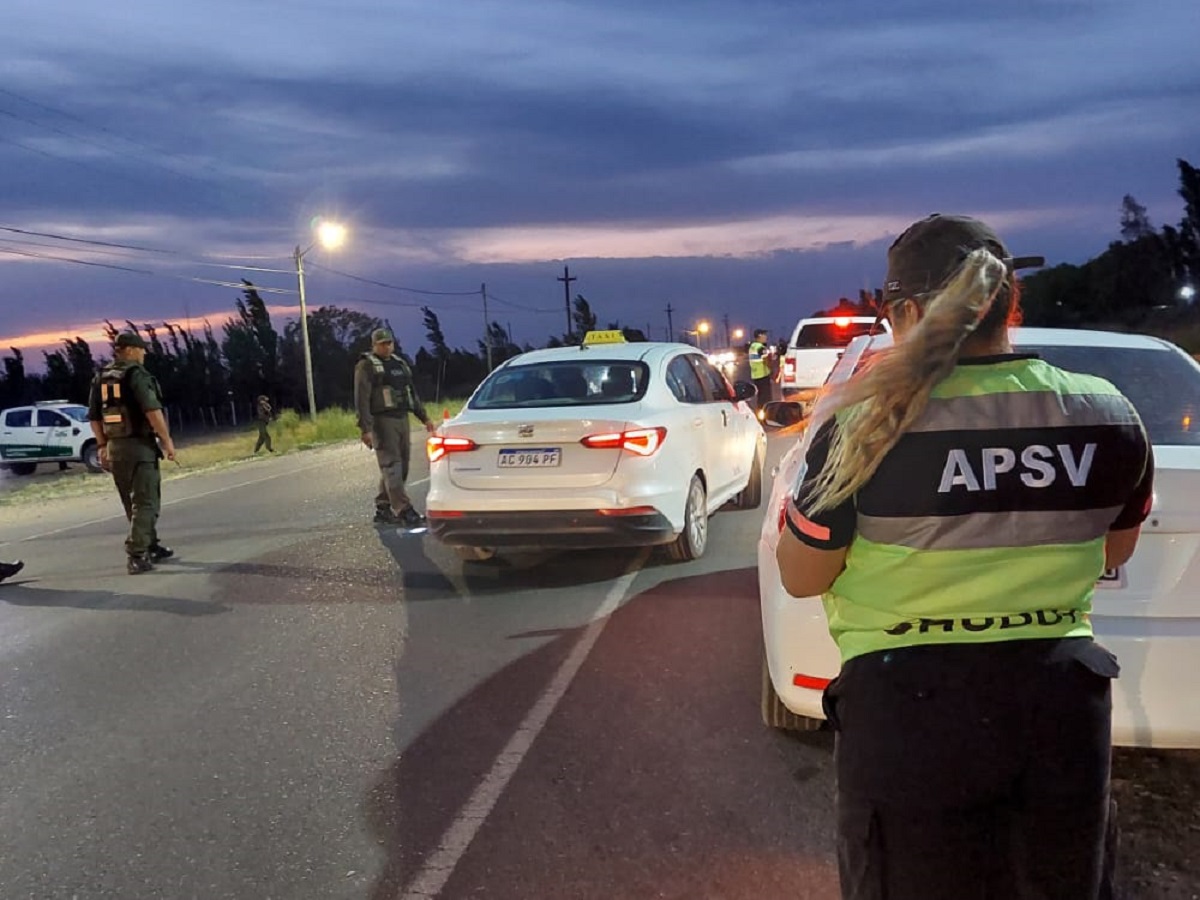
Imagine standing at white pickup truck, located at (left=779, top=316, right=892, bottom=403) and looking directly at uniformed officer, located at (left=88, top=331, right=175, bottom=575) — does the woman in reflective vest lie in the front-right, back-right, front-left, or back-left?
front-left

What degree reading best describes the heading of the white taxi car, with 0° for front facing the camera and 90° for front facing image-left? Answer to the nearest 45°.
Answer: approximately 225°

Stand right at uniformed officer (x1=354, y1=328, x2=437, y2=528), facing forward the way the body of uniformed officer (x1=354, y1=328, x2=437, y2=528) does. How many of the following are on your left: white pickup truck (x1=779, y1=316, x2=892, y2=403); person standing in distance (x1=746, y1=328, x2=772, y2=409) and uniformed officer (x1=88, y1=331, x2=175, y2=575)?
2

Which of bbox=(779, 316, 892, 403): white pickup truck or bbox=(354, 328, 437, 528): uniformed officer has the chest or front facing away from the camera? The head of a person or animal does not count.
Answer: the white pickup truck

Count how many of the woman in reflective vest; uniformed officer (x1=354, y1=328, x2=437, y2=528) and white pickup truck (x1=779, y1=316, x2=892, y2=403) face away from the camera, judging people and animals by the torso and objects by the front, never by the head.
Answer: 2

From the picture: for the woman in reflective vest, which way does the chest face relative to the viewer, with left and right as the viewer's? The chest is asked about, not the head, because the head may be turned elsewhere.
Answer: facing away from the viewer

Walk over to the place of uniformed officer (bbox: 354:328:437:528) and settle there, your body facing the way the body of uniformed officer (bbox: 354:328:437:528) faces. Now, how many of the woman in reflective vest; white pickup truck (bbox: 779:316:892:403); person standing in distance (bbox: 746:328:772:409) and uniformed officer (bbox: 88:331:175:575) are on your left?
2

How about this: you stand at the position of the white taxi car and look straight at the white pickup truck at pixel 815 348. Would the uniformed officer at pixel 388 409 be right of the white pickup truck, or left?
left

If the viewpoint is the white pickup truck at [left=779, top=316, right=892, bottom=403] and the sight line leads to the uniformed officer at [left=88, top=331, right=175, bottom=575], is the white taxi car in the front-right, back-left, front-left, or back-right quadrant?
front-left

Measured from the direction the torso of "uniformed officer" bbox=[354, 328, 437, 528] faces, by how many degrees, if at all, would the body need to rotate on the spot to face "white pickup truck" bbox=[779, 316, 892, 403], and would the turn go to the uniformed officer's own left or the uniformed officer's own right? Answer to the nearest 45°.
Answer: approximately 90° to the uniformed officer's own left

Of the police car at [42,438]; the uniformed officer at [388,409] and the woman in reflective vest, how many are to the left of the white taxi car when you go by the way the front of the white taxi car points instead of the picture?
2

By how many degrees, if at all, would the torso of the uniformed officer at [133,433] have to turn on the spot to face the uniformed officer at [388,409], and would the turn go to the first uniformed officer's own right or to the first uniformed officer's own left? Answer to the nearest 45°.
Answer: approximately 45° to the first uniformed officer's own right

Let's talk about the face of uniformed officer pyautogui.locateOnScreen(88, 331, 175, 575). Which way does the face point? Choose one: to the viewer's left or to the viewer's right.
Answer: to the viewer's right

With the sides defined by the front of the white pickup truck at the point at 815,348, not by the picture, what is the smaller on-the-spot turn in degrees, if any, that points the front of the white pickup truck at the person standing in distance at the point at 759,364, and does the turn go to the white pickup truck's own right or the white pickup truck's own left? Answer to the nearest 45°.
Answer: approximately 45° to the white pickup truck's own left

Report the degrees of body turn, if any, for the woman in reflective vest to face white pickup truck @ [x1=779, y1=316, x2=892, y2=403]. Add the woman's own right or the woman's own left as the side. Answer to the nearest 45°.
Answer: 0° — they already face it

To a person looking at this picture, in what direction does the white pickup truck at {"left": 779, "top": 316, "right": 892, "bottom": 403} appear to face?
facing away from the viewer

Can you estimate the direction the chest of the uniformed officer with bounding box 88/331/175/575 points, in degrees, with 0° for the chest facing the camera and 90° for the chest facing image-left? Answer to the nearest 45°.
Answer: approximately 225°
